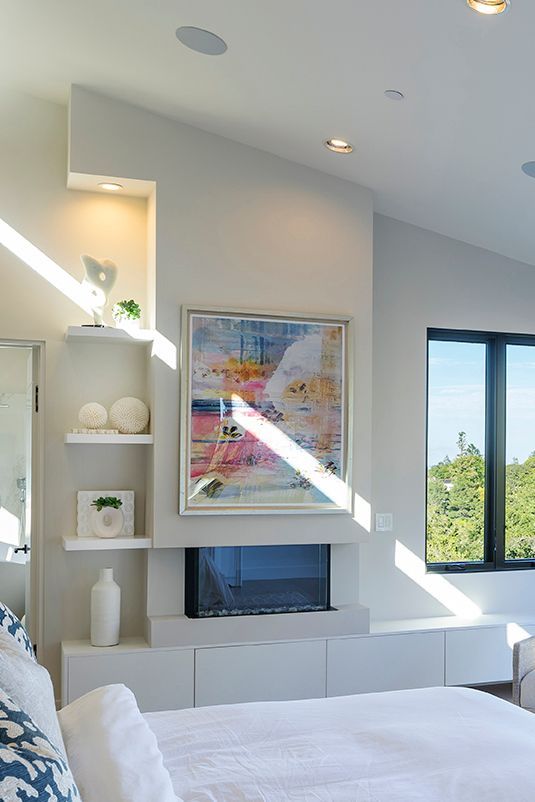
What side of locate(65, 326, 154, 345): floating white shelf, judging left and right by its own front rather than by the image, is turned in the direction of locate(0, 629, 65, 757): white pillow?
front

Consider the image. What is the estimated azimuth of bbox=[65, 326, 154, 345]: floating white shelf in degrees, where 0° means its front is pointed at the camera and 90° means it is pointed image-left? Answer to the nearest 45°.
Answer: approximately 0°

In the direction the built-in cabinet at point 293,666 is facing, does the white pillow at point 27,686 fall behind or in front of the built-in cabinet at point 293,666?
in front

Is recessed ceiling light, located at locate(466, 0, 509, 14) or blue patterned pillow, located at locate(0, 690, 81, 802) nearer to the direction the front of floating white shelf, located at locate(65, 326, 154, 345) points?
the blue patterned pillow

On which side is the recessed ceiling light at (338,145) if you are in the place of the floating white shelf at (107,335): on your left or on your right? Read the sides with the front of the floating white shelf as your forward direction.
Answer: on your left

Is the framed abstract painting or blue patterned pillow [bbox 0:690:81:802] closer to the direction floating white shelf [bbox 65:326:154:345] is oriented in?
the blue patterned pillow
